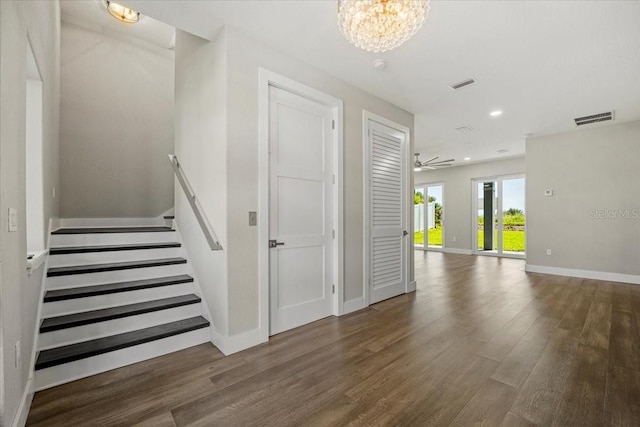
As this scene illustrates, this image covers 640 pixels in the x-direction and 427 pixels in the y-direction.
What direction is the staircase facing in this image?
toward the camera

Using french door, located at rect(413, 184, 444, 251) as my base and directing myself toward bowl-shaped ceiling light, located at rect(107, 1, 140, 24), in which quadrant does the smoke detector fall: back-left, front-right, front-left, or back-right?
front-left

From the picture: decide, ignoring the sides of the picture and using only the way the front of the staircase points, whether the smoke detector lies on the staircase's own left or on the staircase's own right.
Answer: on the staircase's own left

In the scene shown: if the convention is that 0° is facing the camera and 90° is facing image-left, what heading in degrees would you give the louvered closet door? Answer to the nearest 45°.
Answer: approximately 315°

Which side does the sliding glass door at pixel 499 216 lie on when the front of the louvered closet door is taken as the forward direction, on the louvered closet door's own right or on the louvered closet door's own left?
on the louvered closet door's own left

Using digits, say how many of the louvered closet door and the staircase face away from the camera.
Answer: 0

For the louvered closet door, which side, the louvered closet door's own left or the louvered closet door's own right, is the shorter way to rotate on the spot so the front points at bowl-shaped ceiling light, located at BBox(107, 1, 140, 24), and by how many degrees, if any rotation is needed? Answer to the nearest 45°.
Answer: approximately 135° to the louvered closet door's own right

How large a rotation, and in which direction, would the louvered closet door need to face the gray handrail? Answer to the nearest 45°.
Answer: approximately 90° to its right

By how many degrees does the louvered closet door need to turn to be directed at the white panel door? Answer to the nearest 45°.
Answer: approximately 90° to its right

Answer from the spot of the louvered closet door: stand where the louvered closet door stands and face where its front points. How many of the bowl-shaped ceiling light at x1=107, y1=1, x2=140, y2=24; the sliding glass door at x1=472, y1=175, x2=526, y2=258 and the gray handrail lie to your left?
1

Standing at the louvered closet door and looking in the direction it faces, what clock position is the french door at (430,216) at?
The french door is roughly at 8 o'clock from the louvered closet door.

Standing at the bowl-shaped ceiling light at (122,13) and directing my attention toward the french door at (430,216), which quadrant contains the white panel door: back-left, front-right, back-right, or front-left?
front-right

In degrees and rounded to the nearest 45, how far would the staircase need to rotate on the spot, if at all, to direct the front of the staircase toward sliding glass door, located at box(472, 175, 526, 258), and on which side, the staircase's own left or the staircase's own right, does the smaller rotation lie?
approximately 90° to the staircase's own left
